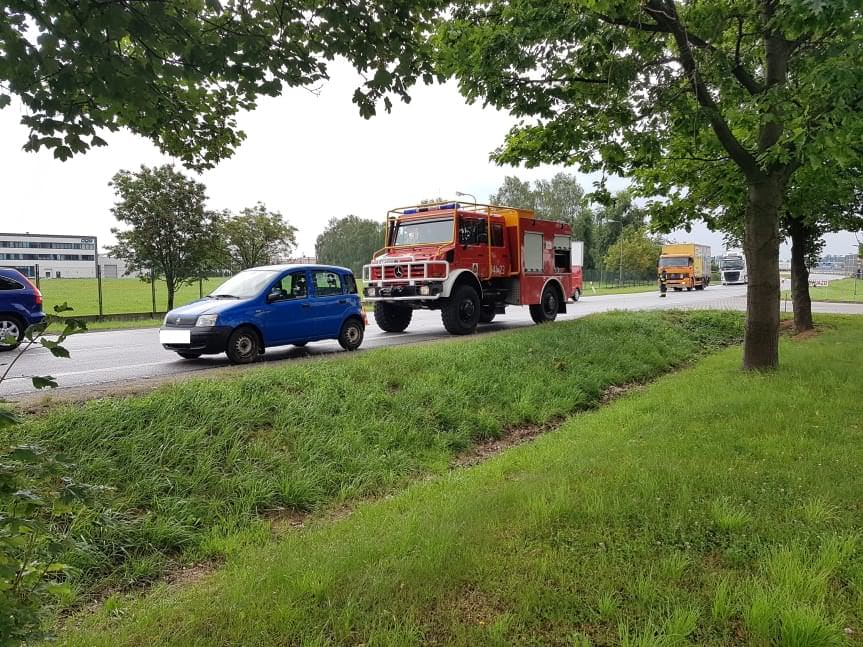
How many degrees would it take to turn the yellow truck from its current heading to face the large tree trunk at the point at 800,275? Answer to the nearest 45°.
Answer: approximately 45° to its left

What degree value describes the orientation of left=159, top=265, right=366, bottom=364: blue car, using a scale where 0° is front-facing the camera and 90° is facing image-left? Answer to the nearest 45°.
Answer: approximately 45°

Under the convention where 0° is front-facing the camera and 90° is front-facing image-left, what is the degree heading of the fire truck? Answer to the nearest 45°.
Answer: approximately 45°

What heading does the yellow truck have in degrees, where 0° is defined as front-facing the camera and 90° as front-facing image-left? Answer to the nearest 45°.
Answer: approximately 45°

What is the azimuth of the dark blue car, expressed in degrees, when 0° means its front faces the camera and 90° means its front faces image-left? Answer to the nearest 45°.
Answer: approximately 90°

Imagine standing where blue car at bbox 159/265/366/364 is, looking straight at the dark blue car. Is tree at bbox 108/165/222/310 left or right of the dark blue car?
right

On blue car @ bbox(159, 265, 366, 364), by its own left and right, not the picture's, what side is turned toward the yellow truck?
back

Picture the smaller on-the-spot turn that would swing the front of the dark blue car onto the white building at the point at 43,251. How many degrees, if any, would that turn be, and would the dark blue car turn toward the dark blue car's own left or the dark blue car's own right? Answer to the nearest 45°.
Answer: approximately 90° to the dark blue car's own right

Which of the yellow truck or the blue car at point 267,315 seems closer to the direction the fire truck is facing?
the blue car
